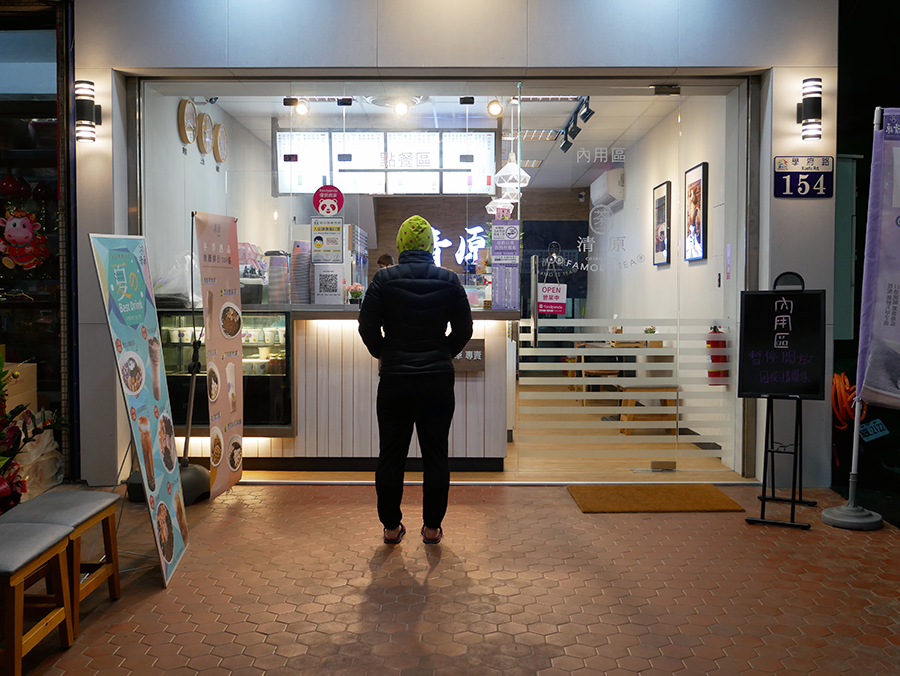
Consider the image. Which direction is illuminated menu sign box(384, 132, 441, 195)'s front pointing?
toward the camera

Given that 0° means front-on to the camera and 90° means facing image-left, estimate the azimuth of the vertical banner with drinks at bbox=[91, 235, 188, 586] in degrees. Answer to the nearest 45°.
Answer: approximately 315°

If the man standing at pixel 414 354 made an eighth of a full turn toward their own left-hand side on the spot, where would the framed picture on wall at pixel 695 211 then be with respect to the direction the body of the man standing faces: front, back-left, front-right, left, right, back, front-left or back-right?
right

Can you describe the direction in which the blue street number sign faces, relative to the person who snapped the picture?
facing the viewer

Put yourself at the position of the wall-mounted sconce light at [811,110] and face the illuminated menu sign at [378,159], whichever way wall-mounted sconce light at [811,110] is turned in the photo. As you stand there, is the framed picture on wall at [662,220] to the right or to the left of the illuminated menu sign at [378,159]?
right

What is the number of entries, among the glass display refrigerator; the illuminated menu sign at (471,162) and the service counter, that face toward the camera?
3

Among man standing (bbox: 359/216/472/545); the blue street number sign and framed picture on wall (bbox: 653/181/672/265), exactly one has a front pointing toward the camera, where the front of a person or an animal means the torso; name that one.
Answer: the blue street number sign

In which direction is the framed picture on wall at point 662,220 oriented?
to the viewer's left

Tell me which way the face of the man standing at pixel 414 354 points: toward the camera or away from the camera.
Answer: away from the camera

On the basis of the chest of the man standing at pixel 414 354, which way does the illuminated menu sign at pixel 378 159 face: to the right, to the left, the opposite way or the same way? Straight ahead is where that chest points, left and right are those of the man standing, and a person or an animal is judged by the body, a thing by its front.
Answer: the opposite way

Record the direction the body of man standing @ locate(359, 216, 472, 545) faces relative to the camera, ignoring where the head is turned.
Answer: away from the camera

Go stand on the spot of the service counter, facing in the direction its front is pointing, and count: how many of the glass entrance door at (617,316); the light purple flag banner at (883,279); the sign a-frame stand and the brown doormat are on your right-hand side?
0

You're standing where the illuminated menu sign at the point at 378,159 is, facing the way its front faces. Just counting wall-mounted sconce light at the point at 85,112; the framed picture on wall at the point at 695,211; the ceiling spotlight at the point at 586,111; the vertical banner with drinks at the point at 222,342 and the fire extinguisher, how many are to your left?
3

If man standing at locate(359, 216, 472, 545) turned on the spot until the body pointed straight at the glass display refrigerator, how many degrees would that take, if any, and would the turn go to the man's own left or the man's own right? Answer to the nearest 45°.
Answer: approximately 45° to the man's own left

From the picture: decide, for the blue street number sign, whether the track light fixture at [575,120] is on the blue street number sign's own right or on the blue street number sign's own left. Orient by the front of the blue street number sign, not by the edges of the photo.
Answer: on the blue street number sign's own right

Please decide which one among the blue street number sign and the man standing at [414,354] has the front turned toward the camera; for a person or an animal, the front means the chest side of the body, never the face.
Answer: the blue street number sign

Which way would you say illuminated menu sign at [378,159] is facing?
toward the camera
